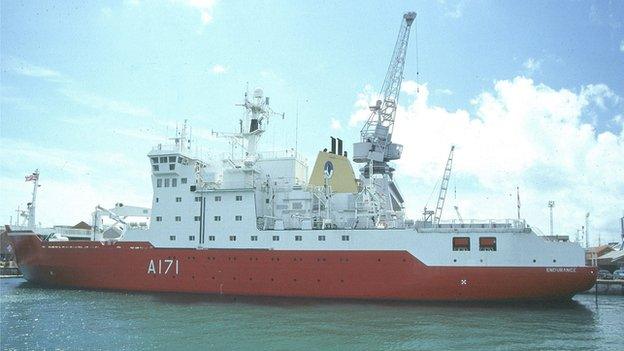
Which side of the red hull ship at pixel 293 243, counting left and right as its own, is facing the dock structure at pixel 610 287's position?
back

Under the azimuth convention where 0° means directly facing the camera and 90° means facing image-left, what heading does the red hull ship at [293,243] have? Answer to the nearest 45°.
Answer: approximately 90°
